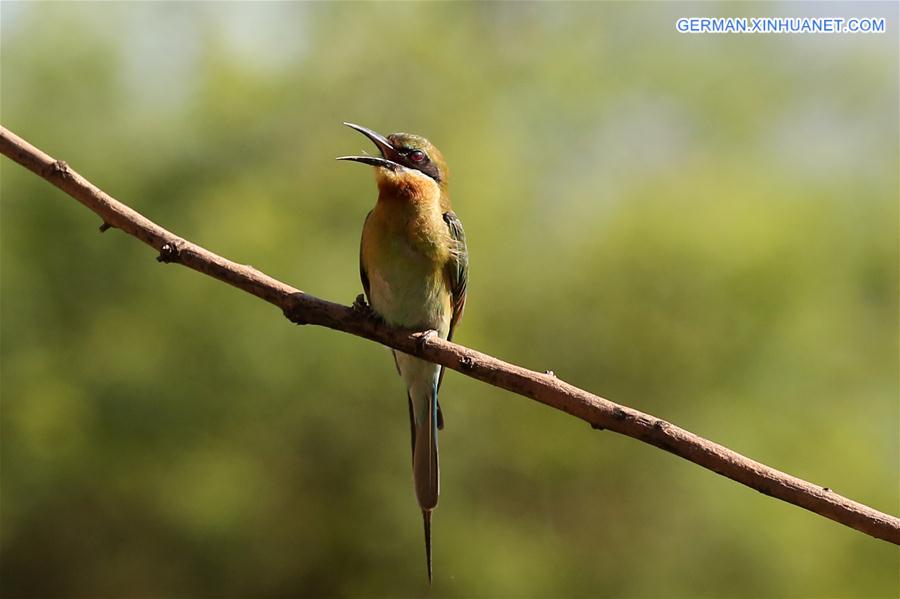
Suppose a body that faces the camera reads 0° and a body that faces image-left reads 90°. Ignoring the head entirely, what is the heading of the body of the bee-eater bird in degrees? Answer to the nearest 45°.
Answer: approximately 45°
